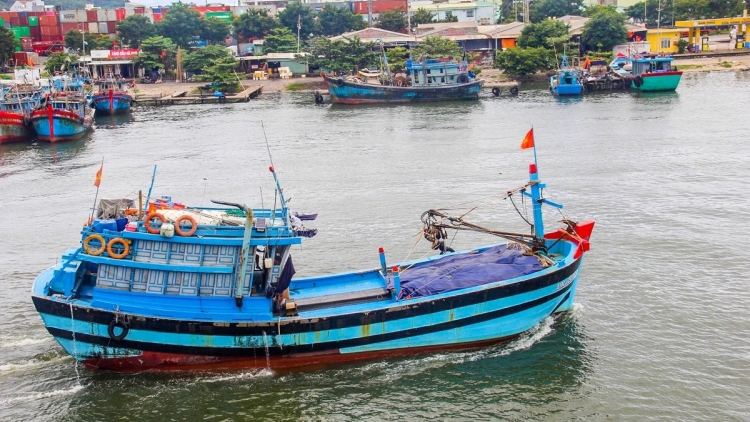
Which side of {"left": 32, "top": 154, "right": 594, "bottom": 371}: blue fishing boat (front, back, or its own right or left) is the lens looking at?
right
